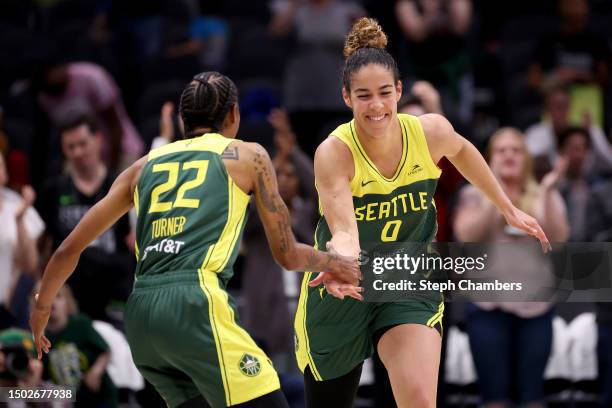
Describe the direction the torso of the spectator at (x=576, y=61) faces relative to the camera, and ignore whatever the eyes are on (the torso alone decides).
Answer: toward the camera

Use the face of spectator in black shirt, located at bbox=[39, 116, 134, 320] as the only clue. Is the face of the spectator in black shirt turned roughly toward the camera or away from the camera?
toward the camera

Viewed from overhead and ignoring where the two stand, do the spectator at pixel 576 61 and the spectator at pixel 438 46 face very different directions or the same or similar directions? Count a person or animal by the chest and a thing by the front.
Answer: same or similar directions

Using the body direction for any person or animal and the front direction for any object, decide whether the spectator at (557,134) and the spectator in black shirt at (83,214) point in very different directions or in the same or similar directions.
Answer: same or similar directions

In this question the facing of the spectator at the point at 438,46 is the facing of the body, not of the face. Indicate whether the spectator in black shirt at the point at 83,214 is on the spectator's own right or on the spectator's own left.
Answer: on the spectator's own right

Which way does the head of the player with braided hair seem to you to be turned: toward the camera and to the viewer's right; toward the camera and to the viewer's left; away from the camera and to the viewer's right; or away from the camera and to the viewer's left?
away from the camera and to the viewer's right

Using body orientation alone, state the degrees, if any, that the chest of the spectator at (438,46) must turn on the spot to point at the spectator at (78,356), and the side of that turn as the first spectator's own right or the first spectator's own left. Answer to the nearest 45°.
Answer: approximately 45° to the first spectator's own right

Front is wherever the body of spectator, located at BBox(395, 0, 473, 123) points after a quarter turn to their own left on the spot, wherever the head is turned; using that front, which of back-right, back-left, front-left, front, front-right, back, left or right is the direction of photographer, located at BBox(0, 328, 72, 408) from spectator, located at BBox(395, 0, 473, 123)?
back-right

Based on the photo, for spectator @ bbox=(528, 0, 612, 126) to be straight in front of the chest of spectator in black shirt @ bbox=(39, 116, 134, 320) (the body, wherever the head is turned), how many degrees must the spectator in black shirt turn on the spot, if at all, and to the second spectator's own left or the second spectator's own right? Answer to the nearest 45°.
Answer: approximately 90° to the second spectator's own left

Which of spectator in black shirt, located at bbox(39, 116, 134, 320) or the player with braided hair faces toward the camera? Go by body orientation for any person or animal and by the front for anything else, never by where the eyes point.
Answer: the spectator in black shirt

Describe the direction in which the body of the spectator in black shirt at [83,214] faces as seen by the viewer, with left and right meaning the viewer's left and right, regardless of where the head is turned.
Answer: facing the viewer
